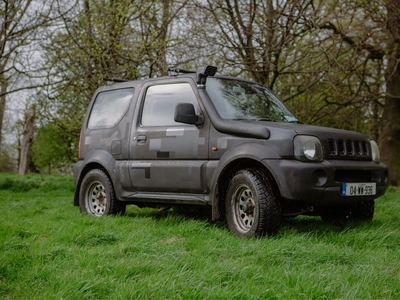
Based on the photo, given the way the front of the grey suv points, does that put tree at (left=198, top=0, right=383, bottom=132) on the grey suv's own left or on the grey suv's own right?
on the grey suv's own left

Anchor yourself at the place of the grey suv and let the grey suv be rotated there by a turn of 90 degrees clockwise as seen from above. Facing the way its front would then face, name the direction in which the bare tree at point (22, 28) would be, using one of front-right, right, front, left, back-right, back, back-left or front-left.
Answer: right

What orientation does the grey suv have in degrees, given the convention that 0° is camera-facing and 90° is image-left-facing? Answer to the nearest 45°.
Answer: approximately 315°
